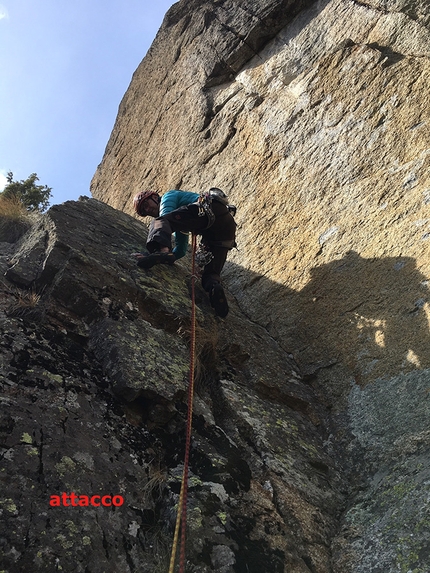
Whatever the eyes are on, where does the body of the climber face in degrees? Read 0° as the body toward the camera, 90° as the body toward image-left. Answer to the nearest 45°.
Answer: approximately 90°

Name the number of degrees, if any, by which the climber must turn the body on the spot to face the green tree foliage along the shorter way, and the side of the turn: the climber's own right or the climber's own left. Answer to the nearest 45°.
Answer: approximately 45° to the climber's own right
